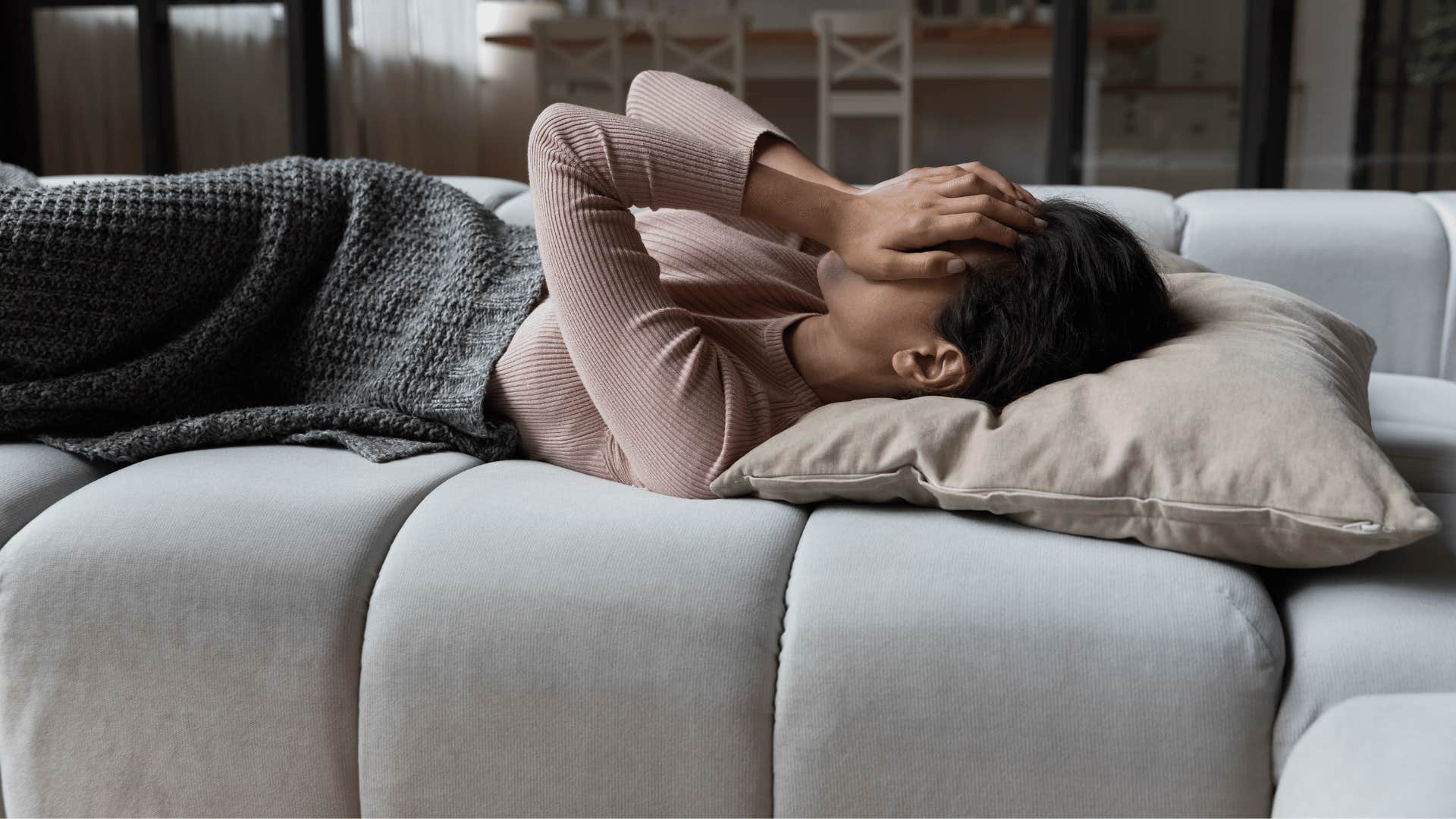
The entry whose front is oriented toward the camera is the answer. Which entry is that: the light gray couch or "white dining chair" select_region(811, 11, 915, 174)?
the light gray couch

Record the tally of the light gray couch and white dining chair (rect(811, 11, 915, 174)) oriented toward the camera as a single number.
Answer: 1

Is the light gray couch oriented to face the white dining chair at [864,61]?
no

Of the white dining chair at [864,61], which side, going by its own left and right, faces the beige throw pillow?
back

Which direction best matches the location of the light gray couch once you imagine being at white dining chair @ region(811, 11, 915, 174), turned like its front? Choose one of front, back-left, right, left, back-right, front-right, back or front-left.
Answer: back

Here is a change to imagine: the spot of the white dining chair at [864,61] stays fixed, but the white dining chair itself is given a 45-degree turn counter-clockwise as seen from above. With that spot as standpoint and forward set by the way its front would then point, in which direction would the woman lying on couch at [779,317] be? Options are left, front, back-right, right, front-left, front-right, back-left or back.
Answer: back-left

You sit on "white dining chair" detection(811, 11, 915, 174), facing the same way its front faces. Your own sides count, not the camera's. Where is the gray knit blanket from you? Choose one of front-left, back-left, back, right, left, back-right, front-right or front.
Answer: back

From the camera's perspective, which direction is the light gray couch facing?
toward the camera

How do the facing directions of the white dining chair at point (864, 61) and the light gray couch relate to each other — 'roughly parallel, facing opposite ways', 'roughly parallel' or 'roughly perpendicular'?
roughly parallel, facing opposite ways

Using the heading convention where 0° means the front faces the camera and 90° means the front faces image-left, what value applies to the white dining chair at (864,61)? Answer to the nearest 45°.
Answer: approximately 180°
